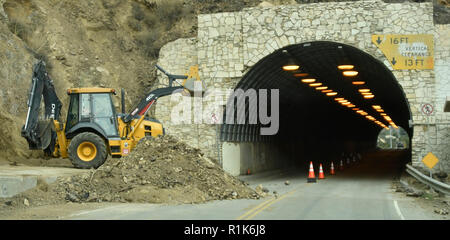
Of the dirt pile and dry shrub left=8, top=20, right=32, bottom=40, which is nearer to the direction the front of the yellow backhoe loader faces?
the dirt pile

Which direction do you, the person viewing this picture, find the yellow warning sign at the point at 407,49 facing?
facing the viewer

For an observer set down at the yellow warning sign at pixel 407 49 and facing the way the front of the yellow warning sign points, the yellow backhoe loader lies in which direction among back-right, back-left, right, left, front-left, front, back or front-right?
front-right

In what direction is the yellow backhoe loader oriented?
to the viewer's right

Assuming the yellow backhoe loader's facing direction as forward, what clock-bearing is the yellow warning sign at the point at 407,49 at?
The yellow warning sign is roughly at 12 o'clock from the yellow backhoe loader.

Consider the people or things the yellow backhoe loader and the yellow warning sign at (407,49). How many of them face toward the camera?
1

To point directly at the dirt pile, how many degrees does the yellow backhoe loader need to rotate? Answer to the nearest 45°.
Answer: approximately 45° to its right

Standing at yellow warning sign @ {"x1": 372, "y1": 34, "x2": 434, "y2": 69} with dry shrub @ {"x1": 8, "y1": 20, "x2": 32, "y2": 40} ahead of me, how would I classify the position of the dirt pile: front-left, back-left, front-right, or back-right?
front-left

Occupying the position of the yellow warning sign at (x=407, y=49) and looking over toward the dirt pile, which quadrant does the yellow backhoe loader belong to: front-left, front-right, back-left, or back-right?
front-right

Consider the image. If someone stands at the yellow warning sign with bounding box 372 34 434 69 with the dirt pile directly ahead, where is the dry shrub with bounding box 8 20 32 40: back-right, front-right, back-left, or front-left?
front-right

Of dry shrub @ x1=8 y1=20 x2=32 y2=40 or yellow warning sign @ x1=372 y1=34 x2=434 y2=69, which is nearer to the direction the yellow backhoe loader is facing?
the yellow warning sign

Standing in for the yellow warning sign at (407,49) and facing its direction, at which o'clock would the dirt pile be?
The dirt pile is roughly at 1 o'clock from the yellow warning sign.
